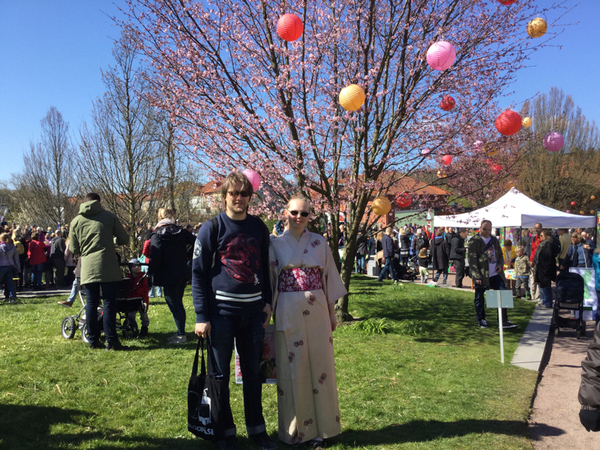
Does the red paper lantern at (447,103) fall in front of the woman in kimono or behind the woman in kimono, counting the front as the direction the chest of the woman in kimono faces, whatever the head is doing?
behind

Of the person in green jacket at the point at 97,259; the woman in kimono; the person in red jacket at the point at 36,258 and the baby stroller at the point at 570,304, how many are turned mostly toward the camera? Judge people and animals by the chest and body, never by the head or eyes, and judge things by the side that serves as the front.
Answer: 2

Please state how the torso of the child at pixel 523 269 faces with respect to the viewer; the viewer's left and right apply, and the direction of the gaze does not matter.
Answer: facing the viewer and to the left of the viewer

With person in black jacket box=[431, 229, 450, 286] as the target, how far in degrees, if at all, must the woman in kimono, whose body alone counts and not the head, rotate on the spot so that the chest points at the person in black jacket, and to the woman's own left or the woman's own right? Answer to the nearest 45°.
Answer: approximately 180°

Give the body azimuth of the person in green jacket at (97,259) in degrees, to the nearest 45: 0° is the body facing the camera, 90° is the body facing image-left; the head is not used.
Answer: approximately 225°

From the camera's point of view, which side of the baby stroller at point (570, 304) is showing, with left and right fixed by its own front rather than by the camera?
front

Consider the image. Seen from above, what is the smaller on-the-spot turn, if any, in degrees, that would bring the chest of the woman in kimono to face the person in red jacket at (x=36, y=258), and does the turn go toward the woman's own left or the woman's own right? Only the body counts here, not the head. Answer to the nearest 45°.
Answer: approximately 135° to the woman's own right

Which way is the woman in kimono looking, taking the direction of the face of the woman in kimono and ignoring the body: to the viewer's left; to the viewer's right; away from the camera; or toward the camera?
toward the camera

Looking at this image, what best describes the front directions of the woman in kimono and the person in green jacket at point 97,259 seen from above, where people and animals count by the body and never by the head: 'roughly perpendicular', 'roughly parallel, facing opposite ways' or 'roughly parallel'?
roughly parallel, facing opposite ways

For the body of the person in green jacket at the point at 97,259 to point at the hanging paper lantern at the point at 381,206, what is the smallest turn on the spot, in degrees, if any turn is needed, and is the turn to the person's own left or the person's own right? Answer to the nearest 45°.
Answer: approximately 45° to the person's own right

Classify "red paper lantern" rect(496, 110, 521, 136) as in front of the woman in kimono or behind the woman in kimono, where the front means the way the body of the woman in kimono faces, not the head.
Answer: behind

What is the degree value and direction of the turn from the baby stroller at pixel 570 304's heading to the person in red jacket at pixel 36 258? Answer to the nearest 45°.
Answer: approximately 90° to its right

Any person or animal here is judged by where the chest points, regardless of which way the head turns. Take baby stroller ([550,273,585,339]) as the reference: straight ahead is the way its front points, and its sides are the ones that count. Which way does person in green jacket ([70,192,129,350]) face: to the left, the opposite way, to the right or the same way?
the opposite way

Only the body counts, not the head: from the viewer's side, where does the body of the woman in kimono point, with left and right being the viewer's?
facing the viewer
